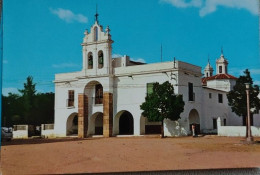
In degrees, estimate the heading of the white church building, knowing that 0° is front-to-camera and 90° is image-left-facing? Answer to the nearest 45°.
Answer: approximately 45°

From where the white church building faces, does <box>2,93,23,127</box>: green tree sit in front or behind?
in front

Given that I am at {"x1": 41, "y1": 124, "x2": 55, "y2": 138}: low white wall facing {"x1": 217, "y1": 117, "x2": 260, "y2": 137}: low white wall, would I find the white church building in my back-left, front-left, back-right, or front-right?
front-left

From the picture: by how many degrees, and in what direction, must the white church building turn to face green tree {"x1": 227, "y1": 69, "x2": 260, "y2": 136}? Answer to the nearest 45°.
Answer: approximately 90° to its left
